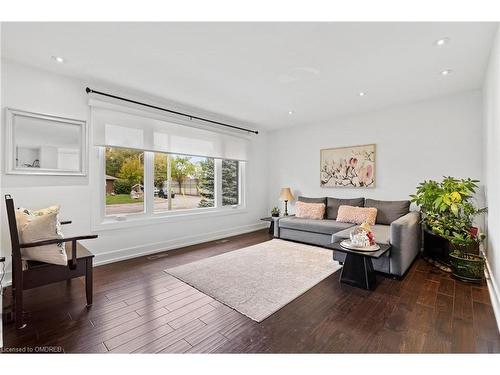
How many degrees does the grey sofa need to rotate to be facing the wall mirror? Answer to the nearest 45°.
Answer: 0° — it already faces it

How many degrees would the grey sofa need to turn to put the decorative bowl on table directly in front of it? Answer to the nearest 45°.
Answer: approximately 45° to its left

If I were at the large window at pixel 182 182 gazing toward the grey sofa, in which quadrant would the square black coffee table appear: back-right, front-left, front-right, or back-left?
front-right

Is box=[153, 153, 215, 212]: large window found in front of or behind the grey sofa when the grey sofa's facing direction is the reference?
in front

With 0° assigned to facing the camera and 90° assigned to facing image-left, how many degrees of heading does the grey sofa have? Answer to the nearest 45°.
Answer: approximately 45°

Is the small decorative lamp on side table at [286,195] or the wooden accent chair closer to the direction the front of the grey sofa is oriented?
the wooden accent chair

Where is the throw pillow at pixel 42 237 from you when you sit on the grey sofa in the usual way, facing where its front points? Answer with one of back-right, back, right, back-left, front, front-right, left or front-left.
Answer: front

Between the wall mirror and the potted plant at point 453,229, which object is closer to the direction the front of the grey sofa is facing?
the wall mirror

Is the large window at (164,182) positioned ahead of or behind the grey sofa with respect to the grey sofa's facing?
ahead

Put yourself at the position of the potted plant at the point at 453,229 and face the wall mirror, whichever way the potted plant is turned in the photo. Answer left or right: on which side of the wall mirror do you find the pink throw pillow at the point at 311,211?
right

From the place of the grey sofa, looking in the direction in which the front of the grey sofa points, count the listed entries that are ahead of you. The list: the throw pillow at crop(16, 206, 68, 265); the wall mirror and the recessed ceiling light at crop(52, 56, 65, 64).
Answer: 3

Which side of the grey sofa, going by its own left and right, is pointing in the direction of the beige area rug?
front

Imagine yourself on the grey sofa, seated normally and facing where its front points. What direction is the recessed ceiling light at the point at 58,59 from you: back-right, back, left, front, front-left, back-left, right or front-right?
front

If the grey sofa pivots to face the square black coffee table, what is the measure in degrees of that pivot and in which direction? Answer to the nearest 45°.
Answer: approximately 45° to its left

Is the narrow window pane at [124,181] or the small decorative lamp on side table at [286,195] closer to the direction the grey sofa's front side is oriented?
the narrow window pane
